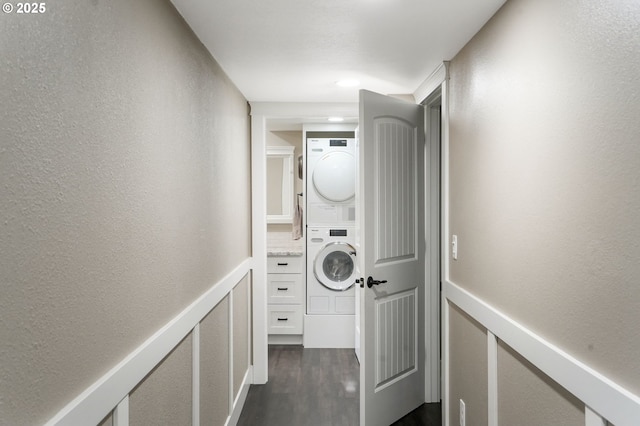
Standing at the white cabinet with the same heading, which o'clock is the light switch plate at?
The light switch plate is roughly at 11 o'clock from the white cabinet.

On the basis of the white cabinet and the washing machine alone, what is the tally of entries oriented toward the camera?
2

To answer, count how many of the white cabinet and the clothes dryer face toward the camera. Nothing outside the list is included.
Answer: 2

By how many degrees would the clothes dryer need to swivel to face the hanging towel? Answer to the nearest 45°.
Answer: approximately 135° to its right

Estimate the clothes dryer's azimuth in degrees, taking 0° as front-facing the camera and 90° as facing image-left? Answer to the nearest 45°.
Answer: approximately 0°

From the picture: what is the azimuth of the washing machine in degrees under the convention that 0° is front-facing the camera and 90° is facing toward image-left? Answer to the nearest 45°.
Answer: approximately 0°
